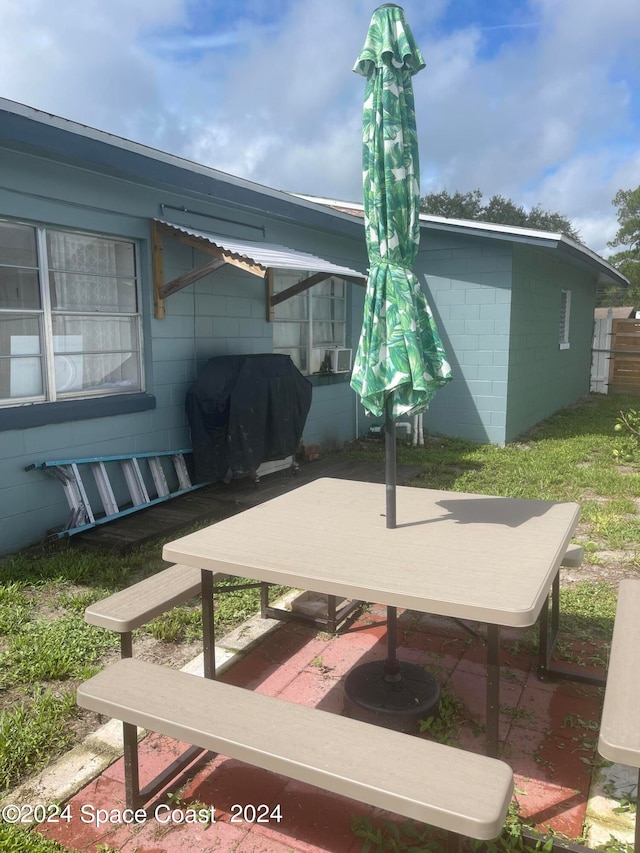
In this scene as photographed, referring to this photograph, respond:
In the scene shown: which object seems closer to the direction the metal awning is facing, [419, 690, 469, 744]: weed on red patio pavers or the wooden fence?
the weed on red patio pavers

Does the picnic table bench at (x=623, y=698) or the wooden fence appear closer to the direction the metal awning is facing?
the picnic table bench

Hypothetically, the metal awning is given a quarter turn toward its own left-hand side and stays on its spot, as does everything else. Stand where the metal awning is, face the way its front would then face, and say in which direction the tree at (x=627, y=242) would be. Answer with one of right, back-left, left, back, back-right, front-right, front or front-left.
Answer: front

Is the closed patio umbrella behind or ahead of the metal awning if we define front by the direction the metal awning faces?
ahead

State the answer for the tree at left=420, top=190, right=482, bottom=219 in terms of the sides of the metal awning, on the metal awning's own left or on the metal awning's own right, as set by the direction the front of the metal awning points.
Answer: on the metal awning's own left

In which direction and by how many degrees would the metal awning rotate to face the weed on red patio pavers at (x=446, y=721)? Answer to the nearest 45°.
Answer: approximately 45° to its right

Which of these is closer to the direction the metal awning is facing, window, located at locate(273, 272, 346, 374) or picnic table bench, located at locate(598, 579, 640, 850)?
the picnic table bench

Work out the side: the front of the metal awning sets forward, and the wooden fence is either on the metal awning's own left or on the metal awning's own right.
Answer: on the metal awning's own left

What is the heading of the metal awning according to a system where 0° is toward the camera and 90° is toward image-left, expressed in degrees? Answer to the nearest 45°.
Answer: approximately 315°
